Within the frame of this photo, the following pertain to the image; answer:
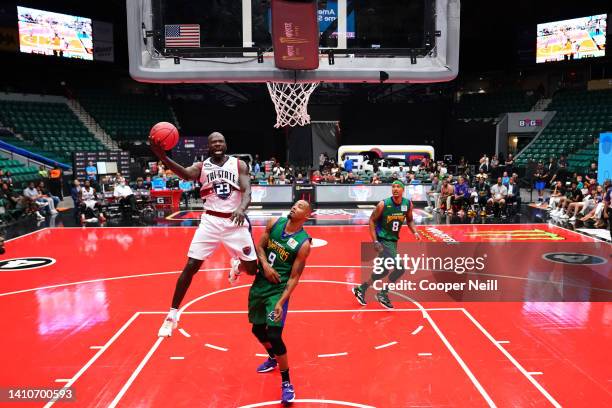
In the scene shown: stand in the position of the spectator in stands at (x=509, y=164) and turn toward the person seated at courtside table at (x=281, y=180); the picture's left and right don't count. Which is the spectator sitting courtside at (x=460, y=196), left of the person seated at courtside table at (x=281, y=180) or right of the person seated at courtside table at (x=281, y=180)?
left

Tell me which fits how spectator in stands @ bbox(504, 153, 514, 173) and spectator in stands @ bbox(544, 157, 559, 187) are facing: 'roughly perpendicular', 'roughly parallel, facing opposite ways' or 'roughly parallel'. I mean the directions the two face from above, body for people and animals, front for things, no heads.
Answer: roughly parallel

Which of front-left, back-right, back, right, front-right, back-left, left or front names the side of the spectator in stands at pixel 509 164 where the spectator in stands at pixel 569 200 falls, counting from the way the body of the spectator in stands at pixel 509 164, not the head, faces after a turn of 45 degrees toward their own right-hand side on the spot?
left

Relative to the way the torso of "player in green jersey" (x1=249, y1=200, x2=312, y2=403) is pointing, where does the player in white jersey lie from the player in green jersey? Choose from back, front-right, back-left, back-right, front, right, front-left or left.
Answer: right

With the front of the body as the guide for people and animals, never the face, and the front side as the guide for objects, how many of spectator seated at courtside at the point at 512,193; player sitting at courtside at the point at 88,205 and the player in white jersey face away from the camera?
0

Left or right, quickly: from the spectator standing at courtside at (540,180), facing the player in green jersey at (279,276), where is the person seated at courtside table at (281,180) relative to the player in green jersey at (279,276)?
right

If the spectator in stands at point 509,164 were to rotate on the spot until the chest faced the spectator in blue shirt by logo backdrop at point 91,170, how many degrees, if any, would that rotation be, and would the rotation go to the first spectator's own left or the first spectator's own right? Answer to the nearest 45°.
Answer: approximately 90° to the first spectator's own right

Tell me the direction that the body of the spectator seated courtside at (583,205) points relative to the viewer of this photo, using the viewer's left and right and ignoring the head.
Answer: facing to the left of the viewer

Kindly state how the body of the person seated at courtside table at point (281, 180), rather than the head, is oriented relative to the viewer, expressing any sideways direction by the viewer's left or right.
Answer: facing the viewer

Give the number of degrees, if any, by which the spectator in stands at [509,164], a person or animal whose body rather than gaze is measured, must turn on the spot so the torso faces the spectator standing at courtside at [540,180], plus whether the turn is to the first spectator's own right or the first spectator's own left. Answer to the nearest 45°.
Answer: approximately 45° to the first spectator's own left

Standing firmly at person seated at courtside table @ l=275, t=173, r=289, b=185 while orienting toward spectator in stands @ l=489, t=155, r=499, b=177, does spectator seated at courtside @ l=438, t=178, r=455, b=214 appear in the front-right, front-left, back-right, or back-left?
front-right

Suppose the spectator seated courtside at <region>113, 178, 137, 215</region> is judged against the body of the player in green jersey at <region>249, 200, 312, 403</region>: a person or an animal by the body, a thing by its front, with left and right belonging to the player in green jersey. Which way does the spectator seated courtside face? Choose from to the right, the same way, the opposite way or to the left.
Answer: to the left

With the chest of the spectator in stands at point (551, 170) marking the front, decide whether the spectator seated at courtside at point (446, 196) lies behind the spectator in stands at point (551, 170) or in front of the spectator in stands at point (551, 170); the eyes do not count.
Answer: in front
